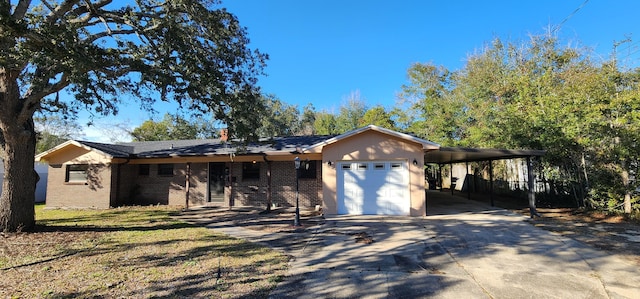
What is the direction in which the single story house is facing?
toward the camera

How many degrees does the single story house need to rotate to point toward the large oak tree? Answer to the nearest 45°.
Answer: approximately 45° to its right
